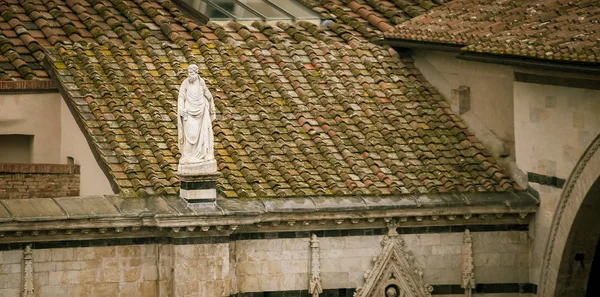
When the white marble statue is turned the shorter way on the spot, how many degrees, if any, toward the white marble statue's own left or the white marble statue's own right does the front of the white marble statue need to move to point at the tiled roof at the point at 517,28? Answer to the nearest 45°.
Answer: approximately 90° to the white marble statue's own left

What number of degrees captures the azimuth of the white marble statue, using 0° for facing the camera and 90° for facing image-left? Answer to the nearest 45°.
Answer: approximately 0°
